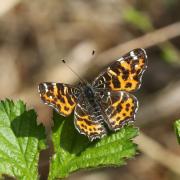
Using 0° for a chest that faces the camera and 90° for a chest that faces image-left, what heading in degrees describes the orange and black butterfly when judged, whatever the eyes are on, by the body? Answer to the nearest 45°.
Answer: approximately 135°
